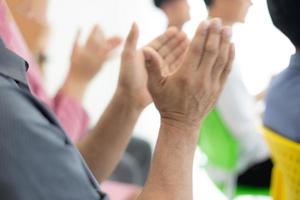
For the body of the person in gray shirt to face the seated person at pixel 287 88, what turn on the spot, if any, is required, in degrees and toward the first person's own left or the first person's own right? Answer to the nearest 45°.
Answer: approximately 45° to the first person's own left

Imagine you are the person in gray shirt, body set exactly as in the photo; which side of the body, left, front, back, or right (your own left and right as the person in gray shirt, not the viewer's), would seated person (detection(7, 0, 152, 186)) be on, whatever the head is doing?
left

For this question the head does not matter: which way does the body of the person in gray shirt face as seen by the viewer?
to the viewer's right
